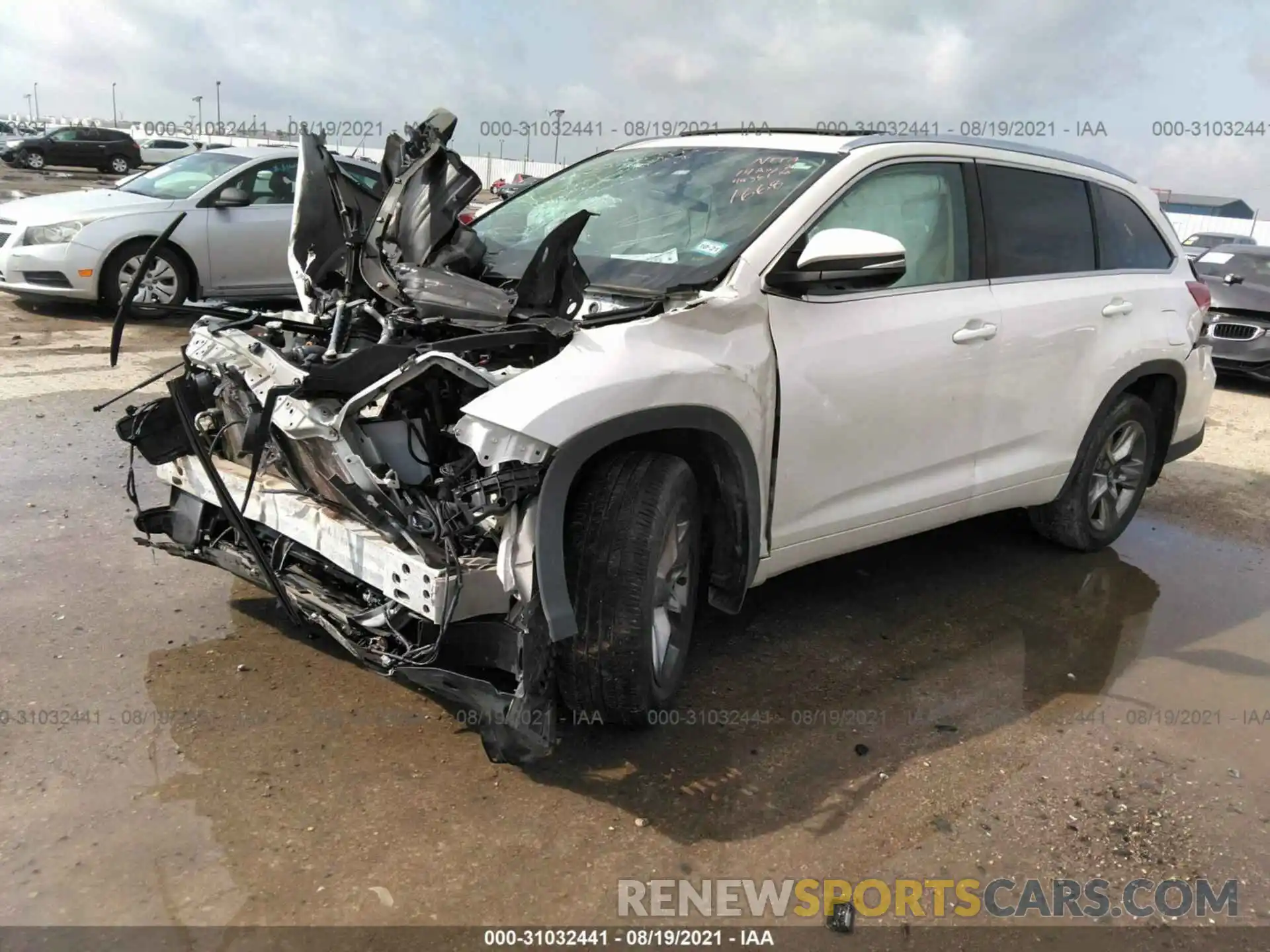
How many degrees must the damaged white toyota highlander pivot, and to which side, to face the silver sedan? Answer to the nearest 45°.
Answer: approximately 90° to its right

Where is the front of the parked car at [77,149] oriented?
to the viewer's left

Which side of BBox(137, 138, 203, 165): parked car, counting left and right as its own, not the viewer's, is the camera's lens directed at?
left

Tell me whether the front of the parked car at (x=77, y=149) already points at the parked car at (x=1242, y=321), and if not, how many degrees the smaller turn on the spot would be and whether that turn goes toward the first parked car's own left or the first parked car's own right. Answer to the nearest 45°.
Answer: approximately 90° to the first parked car's own left
